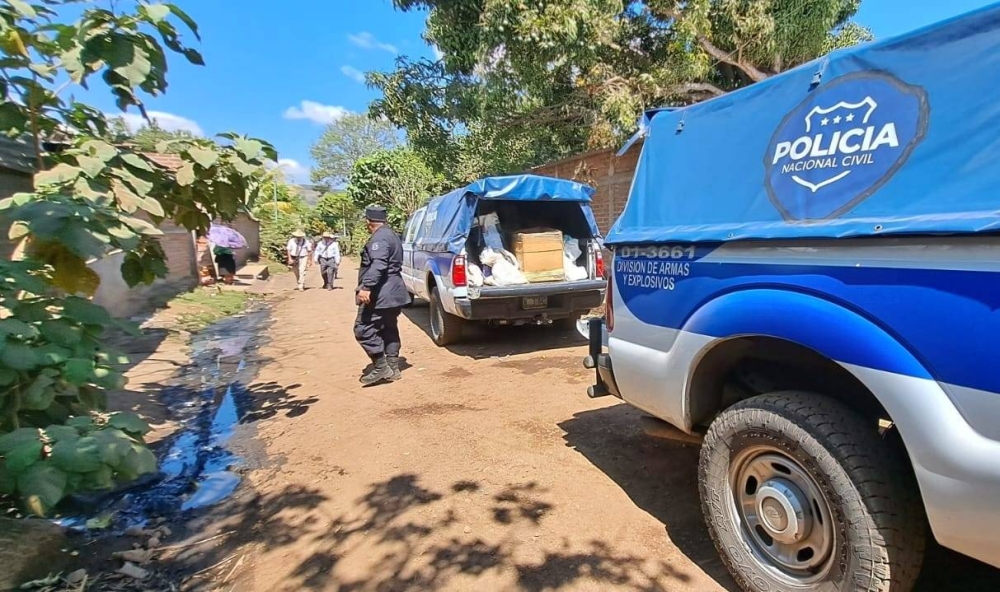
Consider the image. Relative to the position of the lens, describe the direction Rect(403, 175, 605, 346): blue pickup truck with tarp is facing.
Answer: facing away from the viewer and to the left of the viewer

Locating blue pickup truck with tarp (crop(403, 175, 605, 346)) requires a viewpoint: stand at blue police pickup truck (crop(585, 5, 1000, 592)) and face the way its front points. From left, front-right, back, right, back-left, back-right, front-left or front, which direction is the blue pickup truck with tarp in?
back

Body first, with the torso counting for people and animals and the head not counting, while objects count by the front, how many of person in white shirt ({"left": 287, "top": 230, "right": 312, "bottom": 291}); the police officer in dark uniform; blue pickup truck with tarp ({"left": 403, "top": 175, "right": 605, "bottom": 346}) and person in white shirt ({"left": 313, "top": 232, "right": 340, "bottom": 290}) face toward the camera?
2

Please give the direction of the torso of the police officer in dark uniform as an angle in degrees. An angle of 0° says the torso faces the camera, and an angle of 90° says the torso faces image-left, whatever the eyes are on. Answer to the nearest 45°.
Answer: approximately 90°

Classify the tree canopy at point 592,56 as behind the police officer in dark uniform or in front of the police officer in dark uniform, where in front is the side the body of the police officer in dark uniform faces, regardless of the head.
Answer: behind

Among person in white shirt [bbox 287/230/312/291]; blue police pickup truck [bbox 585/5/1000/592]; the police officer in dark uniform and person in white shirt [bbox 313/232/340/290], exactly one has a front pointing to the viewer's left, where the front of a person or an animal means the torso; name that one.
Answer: the police officer in dark uniform

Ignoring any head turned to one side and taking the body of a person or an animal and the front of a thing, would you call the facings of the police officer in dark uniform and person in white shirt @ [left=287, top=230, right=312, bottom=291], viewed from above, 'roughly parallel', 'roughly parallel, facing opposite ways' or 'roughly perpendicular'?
roughly perpendicular

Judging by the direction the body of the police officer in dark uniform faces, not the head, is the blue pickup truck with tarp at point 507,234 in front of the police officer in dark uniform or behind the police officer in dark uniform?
behind

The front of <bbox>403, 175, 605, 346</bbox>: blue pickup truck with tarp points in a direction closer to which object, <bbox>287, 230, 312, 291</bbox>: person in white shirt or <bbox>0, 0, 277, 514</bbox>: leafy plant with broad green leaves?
the person in white shirt

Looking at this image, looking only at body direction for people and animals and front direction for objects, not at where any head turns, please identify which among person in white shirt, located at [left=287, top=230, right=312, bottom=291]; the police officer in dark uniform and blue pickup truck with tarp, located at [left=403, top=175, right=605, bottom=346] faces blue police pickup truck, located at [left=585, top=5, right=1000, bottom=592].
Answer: the person in white shirt

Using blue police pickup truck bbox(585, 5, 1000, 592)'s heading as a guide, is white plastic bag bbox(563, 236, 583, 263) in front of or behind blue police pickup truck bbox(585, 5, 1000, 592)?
behind
